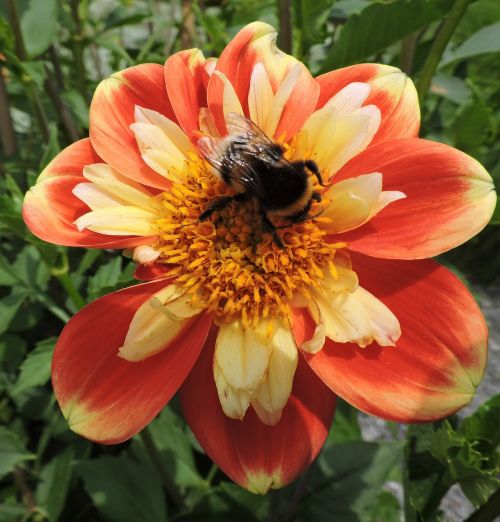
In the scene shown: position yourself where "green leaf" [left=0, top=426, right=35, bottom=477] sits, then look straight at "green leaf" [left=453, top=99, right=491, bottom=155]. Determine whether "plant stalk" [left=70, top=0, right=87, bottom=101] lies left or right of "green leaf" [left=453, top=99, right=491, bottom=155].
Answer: left

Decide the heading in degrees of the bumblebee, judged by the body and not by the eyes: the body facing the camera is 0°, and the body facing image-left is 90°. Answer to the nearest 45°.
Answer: approximately 315°

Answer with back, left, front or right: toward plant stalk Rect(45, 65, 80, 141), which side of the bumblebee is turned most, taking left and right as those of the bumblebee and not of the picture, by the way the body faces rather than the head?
back

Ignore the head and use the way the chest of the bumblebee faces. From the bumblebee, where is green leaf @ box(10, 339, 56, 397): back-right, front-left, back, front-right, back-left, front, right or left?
back-right

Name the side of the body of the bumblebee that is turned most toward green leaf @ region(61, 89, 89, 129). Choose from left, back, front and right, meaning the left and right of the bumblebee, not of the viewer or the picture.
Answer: back

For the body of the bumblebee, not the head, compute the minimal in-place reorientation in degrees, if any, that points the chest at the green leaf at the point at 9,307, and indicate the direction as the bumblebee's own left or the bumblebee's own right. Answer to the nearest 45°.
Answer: approximately 135° to the bumblebee's own right

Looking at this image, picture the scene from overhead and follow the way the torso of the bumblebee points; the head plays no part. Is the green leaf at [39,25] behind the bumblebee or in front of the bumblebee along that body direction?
behind
